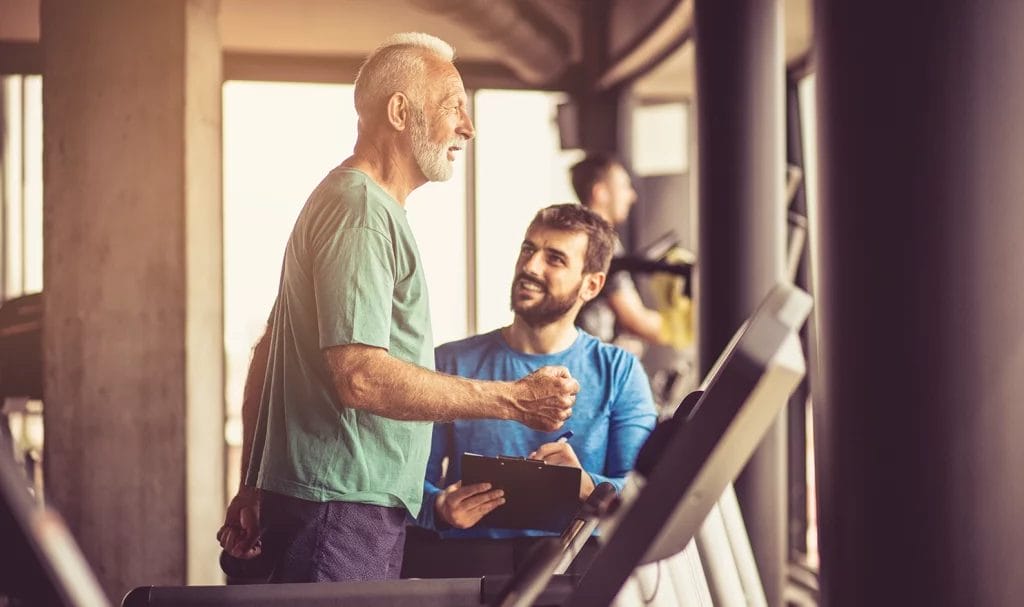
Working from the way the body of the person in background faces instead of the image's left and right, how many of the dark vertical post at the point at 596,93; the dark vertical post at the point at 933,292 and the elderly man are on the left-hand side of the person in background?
1

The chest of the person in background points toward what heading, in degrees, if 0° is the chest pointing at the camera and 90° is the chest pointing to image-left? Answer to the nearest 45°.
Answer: approximately 270°

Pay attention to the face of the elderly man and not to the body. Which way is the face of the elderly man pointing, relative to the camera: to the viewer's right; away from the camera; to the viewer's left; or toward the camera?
to the viewer's right

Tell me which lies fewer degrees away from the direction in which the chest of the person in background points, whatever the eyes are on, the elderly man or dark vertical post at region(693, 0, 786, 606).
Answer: the dark vertical post

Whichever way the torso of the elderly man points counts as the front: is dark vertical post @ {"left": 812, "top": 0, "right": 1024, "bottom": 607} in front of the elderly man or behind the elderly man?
in front

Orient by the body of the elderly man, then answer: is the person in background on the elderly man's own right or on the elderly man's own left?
on the elderly man's own left

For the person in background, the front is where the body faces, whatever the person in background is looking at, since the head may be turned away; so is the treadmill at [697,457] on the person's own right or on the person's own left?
on the person's own right

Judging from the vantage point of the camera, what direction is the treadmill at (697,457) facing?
facing to the right of the viewer

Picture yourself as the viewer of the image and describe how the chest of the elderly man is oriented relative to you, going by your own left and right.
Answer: facing to the right of the viewer

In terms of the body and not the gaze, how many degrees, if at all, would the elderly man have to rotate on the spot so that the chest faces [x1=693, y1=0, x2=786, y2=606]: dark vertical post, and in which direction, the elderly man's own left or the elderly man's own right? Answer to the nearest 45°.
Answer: approximately 45° to the elderly man's own left
